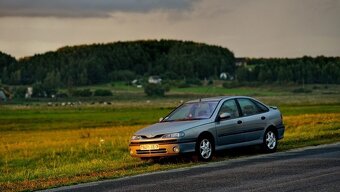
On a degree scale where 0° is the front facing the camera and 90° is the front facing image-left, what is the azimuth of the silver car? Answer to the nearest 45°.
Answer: approximately 45°
